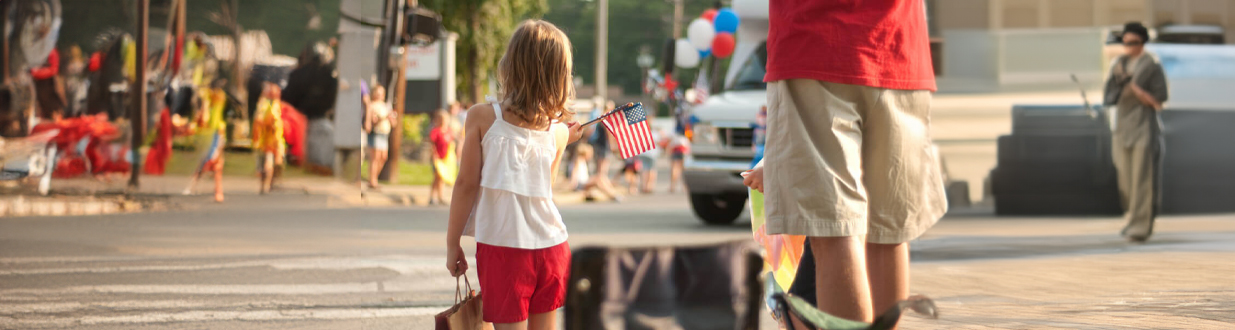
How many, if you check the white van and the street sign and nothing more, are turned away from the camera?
0

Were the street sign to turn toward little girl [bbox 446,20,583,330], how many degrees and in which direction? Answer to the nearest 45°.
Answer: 0° — it already faces them

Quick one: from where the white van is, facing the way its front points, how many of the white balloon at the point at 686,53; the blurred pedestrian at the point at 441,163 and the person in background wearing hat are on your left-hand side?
1

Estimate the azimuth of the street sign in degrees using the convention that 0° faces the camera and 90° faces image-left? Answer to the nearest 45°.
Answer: approximately 0°

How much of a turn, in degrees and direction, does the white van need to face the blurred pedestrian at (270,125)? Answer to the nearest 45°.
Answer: approximately 45° to its right

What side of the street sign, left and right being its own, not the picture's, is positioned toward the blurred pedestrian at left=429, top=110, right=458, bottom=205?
front

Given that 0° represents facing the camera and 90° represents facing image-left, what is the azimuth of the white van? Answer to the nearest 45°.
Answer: approximately 45°

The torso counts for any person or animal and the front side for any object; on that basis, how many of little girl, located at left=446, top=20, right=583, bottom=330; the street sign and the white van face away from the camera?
1

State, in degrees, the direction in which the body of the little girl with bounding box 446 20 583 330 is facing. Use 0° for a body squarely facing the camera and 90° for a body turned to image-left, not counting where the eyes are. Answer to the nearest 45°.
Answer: approximately 180°

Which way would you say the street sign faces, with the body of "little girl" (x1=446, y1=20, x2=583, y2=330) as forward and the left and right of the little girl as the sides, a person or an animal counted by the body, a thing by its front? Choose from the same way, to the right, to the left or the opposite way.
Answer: the opposite way

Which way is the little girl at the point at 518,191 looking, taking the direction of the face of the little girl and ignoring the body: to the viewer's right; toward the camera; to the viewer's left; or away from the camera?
away from the camera

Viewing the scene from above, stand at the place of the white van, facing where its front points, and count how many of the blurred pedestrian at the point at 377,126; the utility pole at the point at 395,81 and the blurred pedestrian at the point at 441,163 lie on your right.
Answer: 3

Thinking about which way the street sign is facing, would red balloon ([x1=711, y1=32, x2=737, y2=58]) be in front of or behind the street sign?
in front
